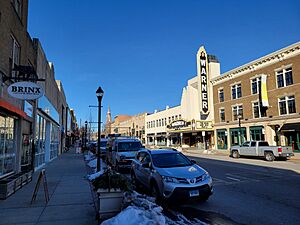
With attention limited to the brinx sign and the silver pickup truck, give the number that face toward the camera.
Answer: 1

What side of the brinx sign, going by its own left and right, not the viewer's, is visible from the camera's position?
front

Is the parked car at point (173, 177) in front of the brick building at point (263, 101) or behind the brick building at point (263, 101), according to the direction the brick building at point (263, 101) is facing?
in front

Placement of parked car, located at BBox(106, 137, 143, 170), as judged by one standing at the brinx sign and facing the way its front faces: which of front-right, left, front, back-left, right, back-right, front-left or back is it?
back-left

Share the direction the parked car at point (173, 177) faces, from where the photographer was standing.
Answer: facing the viewer and to the right of the viewer

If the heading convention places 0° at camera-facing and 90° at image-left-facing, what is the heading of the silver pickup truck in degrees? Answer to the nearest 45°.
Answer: approximately 135°

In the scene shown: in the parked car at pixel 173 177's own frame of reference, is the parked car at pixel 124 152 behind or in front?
behind

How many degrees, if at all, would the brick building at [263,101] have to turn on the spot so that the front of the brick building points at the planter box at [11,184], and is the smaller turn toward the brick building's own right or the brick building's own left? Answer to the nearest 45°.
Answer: approximately 45° to the brick building's own left

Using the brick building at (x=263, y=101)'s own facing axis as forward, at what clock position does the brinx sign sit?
The brinx sign is roughly at 11 o'clock from the brick building.

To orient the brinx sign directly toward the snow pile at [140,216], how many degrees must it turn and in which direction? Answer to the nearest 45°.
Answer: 0° — it already faces it

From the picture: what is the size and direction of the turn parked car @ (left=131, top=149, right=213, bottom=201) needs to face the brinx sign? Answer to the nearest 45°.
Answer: approximately 135° to its right

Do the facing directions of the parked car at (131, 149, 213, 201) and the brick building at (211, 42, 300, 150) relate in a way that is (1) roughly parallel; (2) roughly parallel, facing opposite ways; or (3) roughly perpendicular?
roughly perpendicular

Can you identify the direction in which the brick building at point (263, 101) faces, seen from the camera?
facing the viewer and to the left of the viewer

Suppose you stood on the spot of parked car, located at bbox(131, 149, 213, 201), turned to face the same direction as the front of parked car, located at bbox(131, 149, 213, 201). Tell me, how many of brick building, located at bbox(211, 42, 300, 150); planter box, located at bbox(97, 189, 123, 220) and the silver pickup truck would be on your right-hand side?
1

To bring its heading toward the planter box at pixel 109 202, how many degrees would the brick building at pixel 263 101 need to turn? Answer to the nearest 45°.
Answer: approximately 45° to its left
